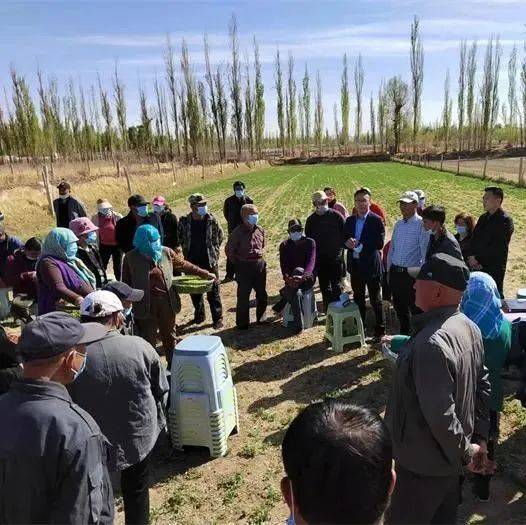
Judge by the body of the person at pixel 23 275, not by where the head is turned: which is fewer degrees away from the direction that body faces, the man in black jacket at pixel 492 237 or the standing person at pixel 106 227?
the man in black jacket

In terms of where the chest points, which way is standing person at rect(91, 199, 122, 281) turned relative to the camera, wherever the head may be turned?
toward the camera

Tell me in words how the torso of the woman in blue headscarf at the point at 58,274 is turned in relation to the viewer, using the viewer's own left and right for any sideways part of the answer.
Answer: facing to the right of the viewer

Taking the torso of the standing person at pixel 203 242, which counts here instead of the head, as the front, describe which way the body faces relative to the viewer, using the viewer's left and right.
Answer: facing the viewer

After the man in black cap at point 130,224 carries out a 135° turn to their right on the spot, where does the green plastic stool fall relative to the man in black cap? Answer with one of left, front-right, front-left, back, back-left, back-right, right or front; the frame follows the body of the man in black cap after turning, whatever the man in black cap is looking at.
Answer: back-left

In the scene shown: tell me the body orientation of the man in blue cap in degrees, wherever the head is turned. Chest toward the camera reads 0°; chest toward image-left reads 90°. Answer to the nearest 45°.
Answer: approximately 225°

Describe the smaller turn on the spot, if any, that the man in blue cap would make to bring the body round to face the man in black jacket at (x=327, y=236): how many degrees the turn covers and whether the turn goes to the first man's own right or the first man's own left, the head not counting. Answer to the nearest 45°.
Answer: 0° — they already face them

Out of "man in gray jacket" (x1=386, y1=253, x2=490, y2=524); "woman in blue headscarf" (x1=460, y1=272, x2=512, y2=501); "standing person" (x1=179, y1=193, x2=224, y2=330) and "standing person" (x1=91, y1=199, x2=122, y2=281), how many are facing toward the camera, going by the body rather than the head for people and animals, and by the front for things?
2

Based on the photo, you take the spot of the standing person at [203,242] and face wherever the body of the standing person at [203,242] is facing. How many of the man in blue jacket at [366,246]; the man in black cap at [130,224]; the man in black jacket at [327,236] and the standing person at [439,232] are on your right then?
1

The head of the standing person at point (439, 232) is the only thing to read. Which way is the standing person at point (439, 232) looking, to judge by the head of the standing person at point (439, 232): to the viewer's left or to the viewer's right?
to the viewer's left

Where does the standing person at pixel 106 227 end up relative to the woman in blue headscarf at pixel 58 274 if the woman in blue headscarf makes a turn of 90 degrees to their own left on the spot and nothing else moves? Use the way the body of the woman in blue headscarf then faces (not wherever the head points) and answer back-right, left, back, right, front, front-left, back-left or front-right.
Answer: front

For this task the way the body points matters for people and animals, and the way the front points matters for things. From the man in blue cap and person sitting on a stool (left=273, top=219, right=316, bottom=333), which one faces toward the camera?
the person sitting on a stool

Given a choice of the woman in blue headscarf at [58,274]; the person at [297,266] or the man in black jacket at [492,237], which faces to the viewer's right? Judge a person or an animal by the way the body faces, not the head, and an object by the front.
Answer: the woman in blue headscarf

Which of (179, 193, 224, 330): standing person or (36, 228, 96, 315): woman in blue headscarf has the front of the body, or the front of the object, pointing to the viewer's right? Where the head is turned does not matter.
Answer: the woman in blue headscarf

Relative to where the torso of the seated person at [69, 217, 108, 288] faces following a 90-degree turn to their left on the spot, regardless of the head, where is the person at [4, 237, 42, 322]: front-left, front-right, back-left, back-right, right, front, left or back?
left

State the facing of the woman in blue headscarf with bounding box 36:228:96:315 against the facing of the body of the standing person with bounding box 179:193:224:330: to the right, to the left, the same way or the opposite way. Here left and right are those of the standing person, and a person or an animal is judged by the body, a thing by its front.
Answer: to the left

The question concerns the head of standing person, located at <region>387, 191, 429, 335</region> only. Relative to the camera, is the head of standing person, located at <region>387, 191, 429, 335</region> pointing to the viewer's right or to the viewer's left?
to the viewer's left

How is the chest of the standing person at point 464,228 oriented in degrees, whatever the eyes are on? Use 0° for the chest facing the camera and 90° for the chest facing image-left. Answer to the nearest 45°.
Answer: approximately 45°

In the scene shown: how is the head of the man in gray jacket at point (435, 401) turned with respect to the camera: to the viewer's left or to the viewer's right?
to the viewer's left
